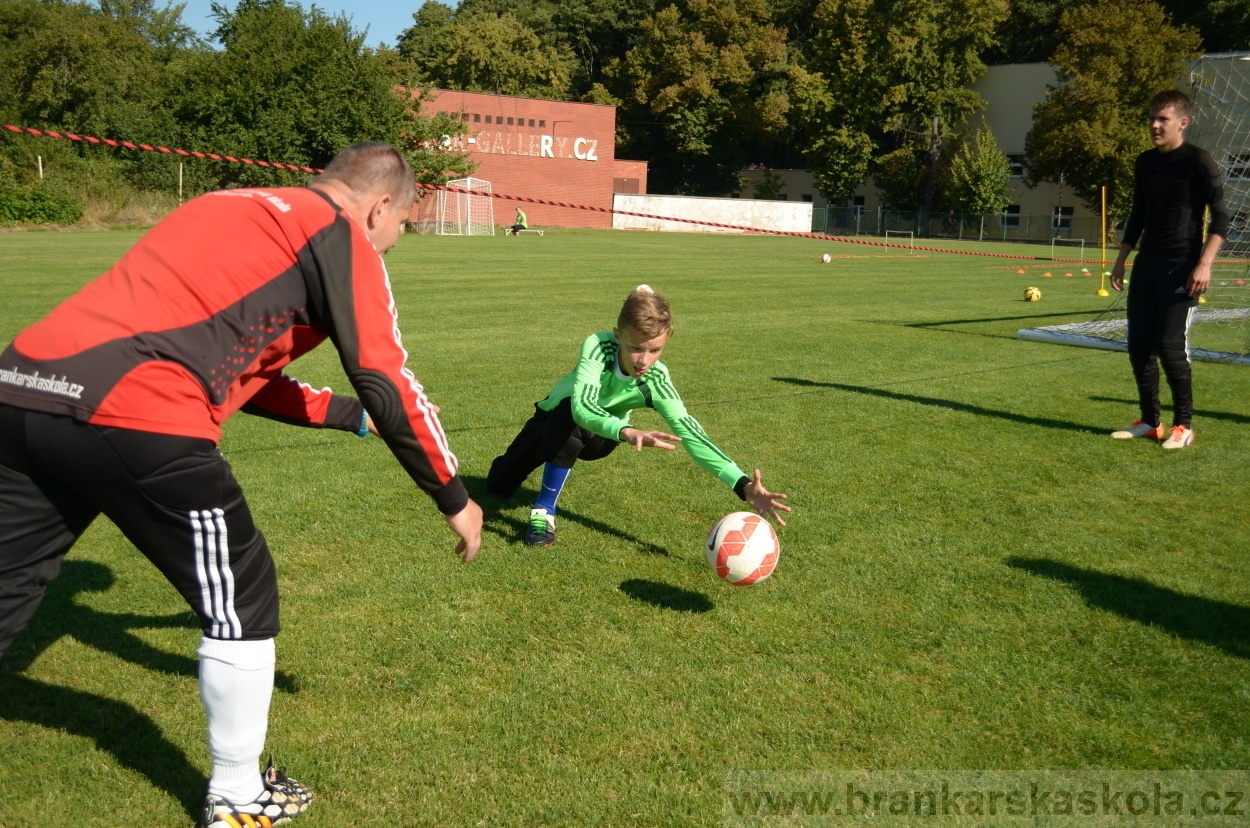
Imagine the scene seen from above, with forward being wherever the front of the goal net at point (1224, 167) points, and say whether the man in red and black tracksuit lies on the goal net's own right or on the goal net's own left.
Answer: on the goal net's own right

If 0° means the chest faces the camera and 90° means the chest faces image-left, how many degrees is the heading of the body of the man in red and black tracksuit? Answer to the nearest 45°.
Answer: approximately 225°

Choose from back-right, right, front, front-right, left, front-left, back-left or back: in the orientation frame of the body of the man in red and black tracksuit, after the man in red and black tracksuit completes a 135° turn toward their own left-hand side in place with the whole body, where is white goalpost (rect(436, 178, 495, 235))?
right

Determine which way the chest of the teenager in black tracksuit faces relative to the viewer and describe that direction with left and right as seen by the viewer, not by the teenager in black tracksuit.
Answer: facing the viewer and to the left of the viewer

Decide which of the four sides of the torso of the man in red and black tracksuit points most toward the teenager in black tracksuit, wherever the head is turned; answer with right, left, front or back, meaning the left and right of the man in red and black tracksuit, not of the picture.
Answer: front

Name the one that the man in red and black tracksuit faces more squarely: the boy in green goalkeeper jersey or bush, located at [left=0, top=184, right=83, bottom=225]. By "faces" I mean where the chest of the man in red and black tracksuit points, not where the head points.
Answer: the boy in green goalkeeper jersey

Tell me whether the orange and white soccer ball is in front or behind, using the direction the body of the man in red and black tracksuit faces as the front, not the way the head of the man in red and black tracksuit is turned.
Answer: in front

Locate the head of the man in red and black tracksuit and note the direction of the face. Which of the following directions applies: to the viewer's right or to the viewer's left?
to the viewer's right
